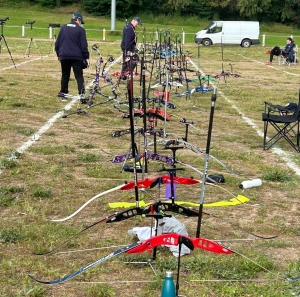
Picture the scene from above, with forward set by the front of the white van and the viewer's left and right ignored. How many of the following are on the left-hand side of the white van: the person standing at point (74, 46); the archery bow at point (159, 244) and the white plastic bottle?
3

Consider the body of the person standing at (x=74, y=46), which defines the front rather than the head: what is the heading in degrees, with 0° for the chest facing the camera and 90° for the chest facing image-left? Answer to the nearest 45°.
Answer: approximately 225°

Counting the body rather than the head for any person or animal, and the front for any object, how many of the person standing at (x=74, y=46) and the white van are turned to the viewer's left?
1

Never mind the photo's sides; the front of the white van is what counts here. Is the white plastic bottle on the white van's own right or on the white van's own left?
on the white van's own left

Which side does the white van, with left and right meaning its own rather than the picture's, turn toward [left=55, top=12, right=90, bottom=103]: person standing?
left

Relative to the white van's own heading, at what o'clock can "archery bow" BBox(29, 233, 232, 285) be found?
The archery bow is roughly at 9 o'clock from the white van.

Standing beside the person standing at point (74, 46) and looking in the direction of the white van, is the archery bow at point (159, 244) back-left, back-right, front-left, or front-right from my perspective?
back-right

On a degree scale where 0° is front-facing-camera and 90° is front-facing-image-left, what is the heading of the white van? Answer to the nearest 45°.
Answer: approximately 90°

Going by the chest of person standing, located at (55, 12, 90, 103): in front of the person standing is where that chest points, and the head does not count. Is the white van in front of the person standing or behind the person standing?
in front
